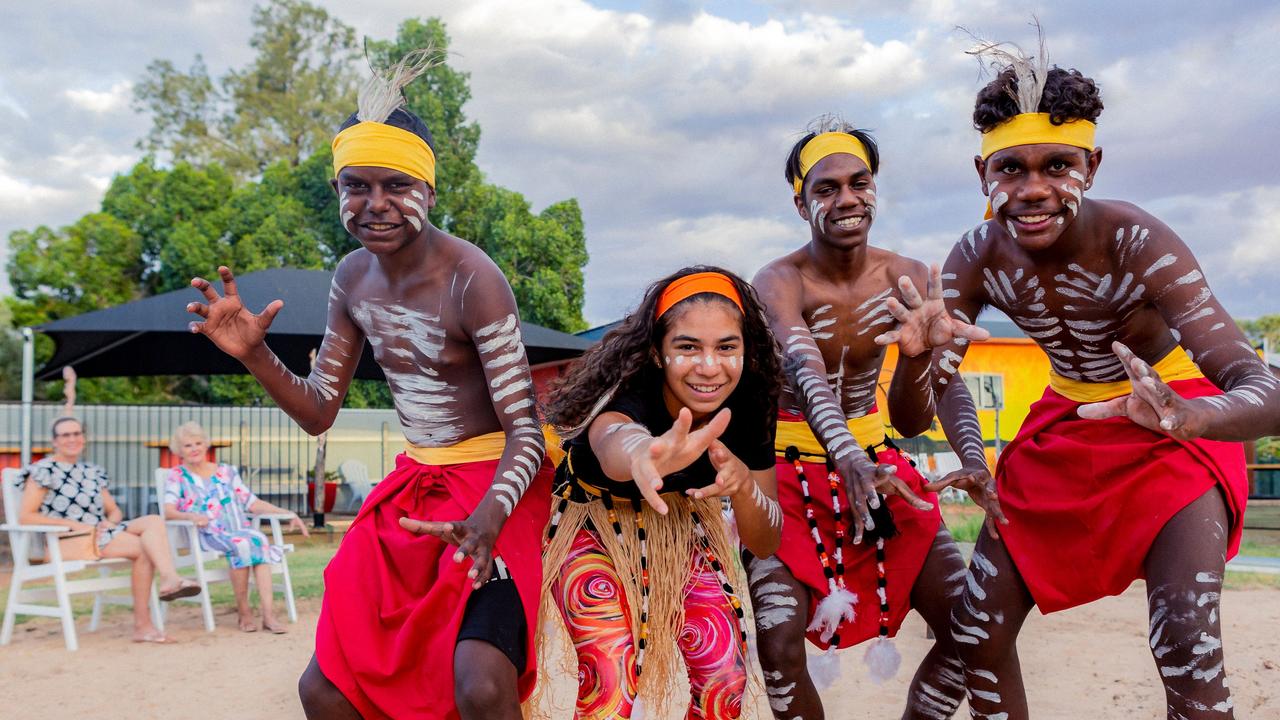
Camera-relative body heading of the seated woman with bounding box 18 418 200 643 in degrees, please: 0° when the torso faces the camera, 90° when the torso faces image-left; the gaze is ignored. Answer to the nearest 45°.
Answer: approximately 315°

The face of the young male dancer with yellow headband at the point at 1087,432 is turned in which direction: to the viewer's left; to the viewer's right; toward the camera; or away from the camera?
toward the camera

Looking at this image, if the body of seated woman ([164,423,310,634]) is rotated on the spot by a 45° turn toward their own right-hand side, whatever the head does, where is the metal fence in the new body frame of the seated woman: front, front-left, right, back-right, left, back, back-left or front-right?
back

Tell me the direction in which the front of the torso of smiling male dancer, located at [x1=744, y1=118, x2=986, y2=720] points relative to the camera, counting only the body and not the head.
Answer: toward the camera

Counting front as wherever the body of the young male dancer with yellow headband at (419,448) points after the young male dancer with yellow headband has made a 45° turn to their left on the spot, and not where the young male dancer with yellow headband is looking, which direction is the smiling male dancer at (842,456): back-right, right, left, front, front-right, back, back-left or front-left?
left

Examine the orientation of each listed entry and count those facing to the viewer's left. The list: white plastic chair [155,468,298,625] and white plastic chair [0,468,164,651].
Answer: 0

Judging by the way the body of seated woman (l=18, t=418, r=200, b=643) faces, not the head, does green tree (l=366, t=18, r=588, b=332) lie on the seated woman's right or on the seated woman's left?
on the seated woman's left

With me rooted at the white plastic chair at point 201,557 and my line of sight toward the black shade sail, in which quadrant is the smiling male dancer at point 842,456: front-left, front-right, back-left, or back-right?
back-right

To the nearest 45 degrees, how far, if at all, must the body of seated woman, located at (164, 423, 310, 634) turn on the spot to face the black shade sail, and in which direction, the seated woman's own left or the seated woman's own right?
approximately 135° to the seated woman's own left

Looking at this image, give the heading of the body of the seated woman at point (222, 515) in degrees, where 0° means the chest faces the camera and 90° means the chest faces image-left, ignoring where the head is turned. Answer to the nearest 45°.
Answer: approximately 315°

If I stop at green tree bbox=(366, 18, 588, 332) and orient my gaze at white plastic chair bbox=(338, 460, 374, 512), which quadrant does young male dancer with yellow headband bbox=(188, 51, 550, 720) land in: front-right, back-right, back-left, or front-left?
front-left

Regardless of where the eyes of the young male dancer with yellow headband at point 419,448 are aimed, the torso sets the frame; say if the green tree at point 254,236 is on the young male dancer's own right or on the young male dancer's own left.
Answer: on the young male dancer's own right

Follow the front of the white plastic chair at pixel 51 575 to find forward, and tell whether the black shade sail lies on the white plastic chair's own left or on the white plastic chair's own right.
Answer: on the white plastic chair's own left

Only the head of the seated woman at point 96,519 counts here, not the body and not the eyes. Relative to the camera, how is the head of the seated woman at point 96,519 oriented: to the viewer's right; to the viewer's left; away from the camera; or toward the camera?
toward the camera
